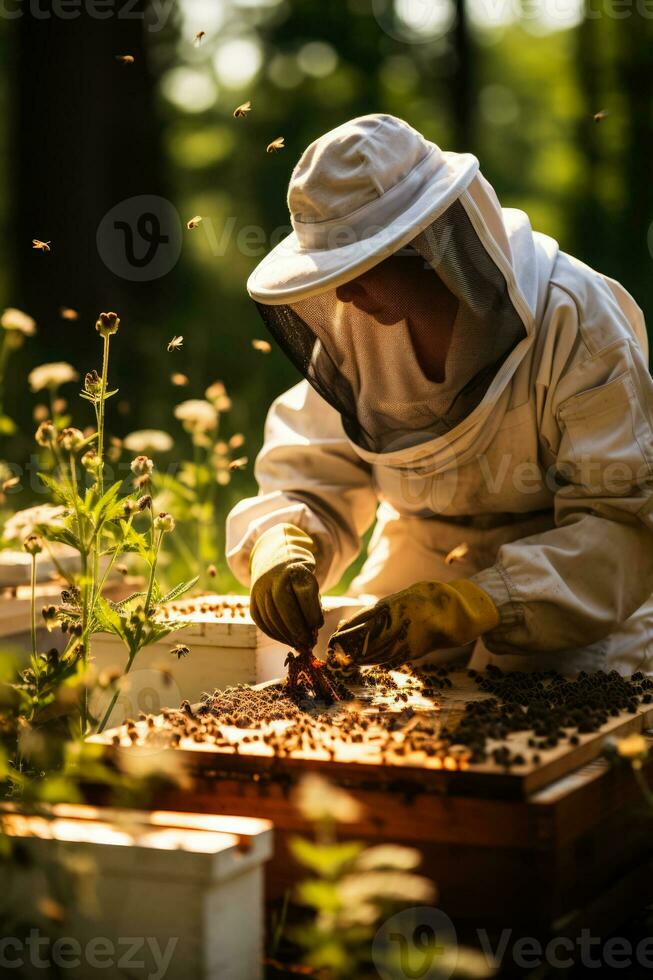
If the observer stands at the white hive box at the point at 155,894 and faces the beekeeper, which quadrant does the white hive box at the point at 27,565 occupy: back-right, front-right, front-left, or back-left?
front-left

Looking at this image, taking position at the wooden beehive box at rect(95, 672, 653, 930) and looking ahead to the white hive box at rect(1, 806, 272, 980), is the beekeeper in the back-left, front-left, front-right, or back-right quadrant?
back-right

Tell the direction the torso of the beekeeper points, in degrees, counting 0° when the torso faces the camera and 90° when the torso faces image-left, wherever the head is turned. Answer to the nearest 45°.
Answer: approximately 45°

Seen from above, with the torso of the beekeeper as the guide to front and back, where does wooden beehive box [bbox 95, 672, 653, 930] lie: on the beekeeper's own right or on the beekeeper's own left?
on the beekeeper's own left

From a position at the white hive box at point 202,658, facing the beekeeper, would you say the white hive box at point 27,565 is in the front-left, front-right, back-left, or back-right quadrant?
back-left

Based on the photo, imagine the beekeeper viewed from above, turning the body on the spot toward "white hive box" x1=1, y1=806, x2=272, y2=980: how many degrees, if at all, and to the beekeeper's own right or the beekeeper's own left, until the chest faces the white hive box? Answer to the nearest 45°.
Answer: approximately 45° to the beekeeper's own left

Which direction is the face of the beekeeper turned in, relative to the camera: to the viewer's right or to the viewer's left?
to the viewer's left

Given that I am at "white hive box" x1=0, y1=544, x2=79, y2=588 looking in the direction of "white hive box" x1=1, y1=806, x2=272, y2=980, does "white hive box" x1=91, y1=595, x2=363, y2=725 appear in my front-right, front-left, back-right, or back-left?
front-left
